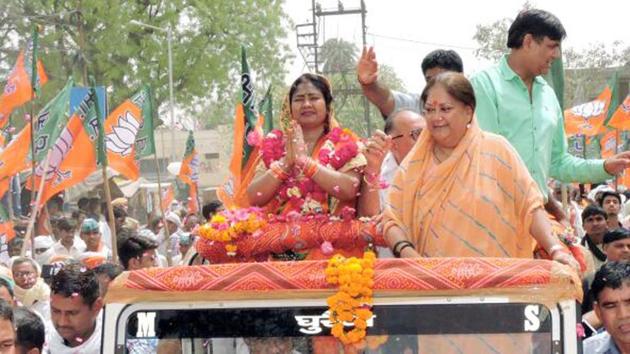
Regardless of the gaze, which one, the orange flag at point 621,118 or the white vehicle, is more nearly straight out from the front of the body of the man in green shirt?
the white vehicle

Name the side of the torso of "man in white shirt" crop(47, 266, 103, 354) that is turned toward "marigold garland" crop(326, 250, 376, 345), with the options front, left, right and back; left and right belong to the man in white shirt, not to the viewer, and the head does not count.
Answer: left

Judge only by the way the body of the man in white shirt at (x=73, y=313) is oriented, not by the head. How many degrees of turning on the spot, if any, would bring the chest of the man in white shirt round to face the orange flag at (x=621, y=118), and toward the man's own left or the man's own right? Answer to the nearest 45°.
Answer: approximately 180°

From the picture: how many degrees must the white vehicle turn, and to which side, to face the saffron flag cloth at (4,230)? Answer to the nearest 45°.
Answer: approximately 135° to its right

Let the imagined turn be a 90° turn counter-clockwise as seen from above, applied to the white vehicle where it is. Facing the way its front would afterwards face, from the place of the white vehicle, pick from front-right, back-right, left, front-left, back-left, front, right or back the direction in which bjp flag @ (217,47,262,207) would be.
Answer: left

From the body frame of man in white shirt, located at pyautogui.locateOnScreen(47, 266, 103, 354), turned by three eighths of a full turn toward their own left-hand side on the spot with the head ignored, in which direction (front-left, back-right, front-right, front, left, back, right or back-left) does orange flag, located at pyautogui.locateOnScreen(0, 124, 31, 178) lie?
left

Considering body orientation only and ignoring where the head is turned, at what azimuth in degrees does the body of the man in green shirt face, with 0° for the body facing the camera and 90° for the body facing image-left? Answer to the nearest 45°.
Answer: approximately 315°

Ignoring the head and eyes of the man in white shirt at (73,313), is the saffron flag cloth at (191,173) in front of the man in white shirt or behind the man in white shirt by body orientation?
behind

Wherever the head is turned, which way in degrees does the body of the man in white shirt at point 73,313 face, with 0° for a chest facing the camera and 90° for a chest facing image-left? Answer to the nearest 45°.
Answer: approximately 45°
